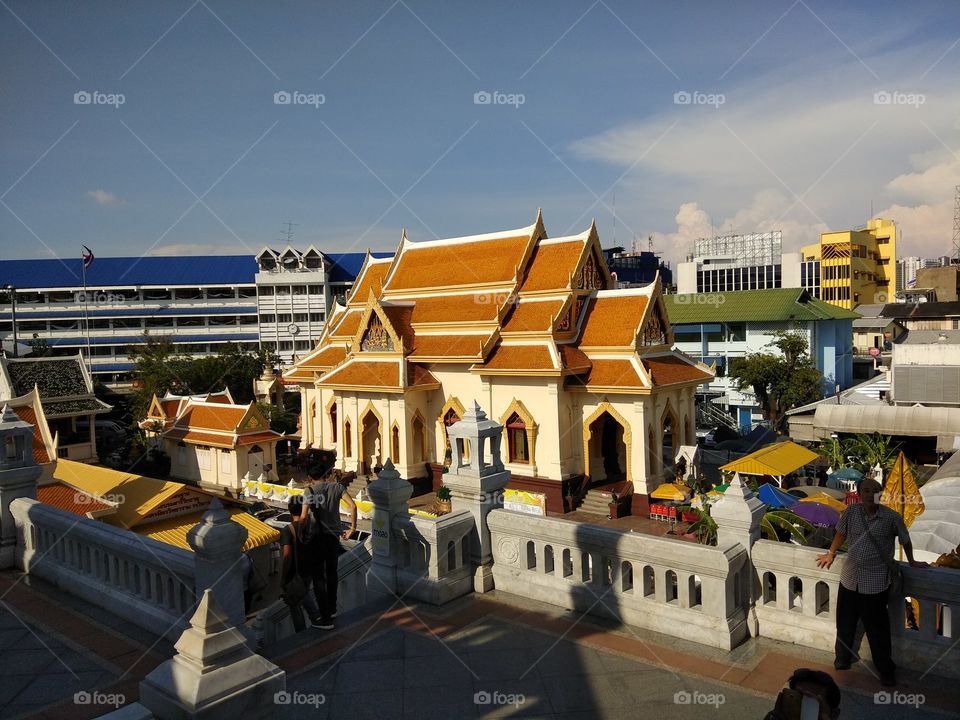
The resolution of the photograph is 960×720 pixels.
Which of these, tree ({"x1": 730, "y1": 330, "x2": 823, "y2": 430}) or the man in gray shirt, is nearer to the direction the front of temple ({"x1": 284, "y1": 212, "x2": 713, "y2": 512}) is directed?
the man in gray shirt

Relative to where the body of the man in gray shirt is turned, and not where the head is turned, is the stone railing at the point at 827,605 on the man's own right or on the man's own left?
on the man's own right

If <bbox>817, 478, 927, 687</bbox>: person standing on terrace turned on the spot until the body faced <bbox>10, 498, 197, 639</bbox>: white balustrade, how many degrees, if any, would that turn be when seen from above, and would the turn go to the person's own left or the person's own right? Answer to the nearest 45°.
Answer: approximately 90° to the person's own right

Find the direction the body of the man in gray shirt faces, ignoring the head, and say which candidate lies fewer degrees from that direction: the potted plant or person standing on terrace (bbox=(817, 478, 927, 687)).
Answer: the potted plant

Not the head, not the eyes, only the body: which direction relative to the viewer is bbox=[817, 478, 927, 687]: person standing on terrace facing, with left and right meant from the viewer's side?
facing the viewer

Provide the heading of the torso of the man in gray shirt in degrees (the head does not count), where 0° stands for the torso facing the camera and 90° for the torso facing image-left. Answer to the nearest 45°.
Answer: approximately 180°

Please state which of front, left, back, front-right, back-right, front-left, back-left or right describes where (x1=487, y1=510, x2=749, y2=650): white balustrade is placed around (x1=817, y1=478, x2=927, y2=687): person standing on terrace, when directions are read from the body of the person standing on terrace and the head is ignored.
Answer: right

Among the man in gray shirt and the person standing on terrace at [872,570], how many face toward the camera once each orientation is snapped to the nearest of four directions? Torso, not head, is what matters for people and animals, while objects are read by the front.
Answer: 1

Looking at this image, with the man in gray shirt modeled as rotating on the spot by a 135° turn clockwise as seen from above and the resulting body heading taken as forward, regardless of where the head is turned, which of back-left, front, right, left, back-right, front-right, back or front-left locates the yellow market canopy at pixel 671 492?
left

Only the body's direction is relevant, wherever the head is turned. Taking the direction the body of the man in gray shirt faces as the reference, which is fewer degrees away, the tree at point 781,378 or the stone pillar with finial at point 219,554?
the tree

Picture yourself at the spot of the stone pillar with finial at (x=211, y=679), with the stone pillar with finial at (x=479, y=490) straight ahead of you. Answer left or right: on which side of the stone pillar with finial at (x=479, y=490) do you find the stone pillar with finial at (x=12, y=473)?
left

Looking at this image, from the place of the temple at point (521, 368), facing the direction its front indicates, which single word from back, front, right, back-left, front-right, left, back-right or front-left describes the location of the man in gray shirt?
front-right

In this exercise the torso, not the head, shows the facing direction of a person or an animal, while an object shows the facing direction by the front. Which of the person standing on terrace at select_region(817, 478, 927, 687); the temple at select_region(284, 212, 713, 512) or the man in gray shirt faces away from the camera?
the man in gray shirt

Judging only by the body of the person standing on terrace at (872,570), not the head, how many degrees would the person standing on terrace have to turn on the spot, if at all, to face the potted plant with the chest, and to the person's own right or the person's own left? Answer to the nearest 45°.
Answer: approximately 135° to the person's own right

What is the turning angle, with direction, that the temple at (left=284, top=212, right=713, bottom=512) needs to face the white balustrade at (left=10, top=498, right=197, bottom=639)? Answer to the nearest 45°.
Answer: approximately 45° to its right

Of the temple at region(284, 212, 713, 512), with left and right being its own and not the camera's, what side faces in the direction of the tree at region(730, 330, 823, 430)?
left

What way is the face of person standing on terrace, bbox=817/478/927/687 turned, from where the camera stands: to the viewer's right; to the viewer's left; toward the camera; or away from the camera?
toward the camera

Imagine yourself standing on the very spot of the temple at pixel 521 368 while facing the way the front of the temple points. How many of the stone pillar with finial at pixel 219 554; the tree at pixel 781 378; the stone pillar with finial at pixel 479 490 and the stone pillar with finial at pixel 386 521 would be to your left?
1

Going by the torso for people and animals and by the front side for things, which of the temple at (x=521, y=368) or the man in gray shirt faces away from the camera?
the man in gray shirt
